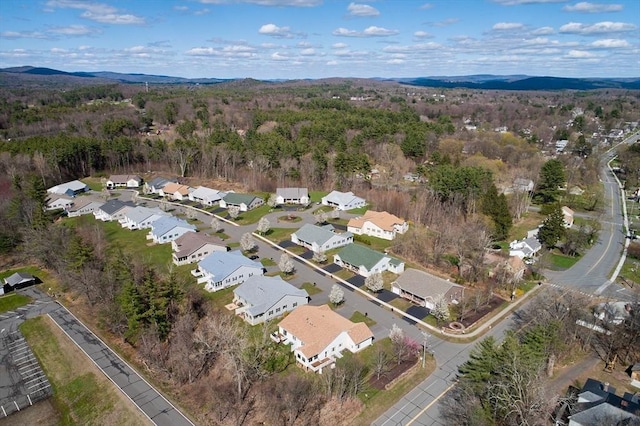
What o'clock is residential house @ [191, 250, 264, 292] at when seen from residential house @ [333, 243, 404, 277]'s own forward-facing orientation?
residential house @ [191, 250, 264, 292] is roughly at 1 o'clock from residential house @ [333, 243, 404, 277].

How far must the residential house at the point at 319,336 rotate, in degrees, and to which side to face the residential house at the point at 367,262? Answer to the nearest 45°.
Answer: approximately 45° to its left

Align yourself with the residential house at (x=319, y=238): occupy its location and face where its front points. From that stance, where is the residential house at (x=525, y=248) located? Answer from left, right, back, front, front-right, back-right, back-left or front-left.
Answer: back-left

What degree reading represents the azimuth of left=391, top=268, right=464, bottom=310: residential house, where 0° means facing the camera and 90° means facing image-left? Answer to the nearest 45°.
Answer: approximately 45°

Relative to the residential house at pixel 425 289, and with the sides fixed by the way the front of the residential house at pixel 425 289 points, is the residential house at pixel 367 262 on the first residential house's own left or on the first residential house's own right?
on the first residential house's own right

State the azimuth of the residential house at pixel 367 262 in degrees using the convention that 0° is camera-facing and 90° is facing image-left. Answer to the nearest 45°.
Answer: approximately 45°

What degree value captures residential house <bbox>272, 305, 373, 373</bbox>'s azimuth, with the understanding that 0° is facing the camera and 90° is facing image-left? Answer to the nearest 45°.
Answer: approximately 225°

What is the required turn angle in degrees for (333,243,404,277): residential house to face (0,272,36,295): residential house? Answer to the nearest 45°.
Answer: approximately 45° to its right

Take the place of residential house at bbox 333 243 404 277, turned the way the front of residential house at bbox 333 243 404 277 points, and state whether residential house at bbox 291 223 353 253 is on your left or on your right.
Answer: on your right
